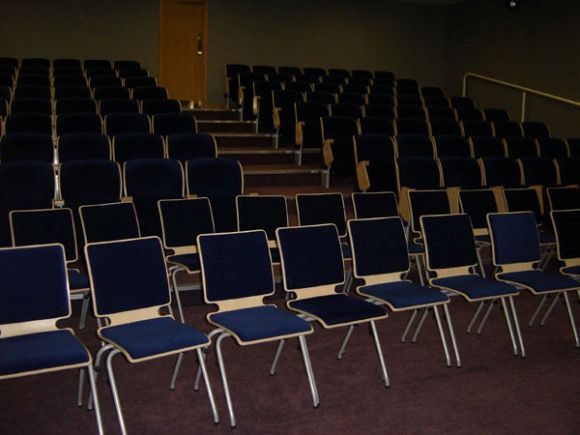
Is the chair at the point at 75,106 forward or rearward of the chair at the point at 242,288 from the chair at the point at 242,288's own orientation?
rearward

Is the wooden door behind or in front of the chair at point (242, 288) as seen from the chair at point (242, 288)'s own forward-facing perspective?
behind

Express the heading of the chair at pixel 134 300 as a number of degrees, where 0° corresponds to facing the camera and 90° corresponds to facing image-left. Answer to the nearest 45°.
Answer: approximately 315°

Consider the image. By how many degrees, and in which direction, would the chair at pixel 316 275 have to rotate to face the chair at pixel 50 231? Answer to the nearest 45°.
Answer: approximately 135° to its right

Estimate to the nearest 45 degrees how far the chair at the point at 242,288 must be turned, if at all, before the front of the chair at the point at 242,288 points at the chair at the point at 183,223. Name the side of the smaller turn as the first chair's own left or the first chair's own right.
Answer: approximately 180°

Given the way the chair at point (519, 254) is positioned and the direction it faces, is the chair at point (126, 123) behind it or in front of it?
behind

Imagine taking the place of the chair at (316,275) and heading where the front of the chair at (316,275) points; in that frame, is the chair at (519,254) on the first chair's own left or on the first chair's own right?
on the first chair's own left

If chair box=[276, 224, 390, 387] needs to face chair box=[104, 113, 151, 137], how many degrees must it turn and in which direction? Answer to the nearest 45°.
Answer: approximately 180°

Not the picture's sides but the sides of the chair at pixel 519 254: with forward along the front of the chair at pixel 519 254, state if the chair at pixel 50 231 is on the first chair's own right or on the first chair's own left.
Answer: on the first chair's own right

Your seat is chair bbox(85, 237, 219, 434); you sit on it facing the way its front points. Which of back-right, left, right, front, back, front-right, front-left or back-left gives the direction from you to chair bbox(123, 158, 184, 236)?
back-left

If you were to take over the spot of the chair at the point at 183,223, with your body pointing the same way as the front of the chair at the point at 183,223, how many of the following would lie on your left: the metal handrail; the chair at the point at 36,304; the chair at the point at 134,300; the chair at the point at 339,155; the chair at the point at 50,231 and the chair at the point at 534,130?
3
